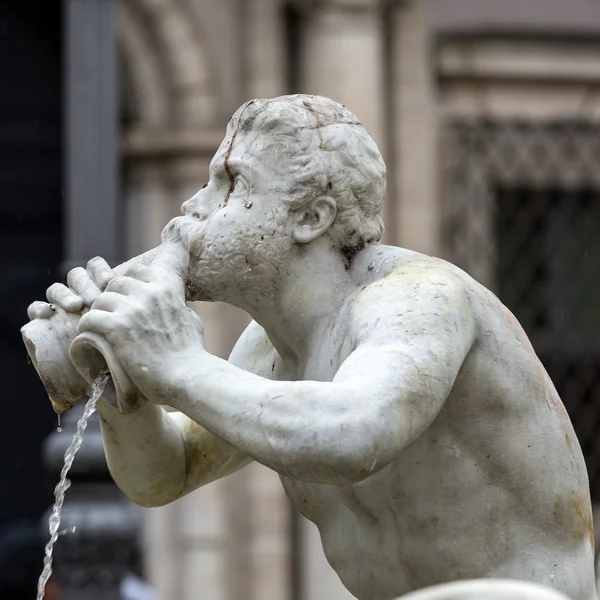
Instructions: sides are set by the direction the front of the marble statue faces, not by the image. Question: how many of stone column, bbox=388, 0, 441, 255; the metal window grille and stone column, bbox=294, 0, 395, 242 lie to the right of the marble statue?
3

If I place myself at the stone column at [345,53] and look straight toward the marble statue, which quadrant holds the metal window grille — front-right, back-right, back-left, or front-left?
back-left

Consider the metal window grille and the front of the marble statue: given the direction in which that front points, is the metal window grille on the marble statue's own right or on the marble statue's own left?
on the marble statue's own right

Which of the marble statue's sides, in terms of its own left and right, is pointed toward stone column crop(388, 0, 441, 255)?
right

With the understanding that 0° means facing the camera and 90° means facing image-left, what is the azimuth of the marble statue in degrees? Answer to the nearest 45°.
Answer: approximately 90°

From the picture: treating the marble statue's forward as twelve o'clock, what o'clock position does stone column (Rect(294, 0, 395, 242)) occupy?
The stone column is roughly at 3 o'clock from the marble statue.

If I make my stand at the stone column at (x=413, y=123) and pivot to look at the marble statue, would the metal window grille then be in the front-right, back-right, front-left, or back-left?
back-left
